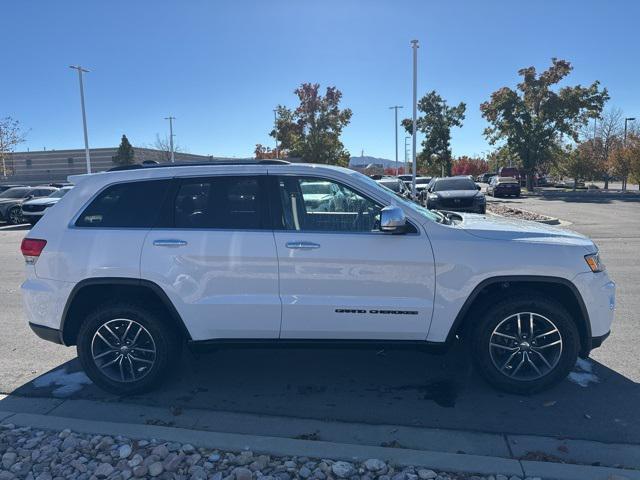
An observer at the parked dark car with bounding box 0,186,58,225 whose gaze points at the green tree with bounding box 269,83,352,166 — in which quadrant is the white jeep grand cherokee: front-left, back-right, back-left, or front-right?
back-right

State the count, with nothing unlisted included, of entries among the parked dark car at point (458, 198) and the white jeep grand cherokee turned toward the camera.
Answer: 1

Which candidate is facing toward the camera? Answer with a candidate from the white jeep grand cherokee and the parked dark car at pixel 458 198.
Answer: the parked dark car

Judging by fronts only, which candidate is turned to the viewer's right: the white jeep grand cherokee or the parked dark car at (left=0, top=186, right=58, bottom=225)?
the white jeep grand cherokee

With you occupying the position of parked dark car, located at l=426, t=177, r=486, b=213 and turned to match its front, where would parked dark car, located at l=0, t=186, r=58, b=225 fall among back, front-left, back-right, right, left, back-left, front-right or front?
right

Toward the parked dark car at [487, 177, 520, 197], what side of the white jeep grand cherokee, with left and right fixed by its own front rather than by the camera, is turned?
left

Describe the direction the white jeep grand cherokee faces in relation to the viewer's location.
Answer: facing to the right of the viewer

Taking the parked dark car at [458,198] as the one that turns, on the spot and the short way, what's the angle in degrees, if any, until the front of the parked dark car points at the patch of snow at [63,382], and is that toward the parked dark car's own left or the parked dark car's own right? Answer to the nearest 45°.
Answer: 0° — it already faces it

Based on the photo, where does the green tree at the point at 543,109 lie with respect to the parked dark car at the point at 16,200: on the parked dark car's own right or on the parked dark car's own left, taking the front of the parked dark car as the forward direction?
on the parked dark car's own left

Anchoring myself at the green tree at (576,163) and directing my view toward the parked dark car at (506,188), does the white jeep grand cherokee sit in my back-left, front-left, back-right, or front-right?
front-left

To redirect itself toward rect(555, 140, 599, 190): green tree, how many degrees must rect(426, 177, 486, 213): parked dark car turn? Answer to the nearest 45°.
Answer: approximately 180°

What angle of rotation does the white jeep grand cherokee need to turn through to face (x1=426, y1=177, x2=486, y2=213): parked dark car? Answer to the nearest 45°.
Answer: approximately 90° to its left

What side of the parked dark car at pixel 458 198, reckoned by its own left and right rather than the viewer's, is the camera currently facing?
front

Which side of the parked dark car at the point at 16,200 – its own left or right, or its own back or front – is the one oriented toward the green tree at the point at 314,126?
back

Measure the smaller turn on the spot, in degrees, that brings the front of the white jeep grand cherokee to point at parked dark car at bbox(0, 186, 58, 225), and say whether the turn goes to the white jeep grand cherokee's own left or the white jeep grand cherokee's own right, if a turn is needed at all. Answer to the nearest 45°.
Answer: approximately 135° to the white jeep grand cherokee's own left
